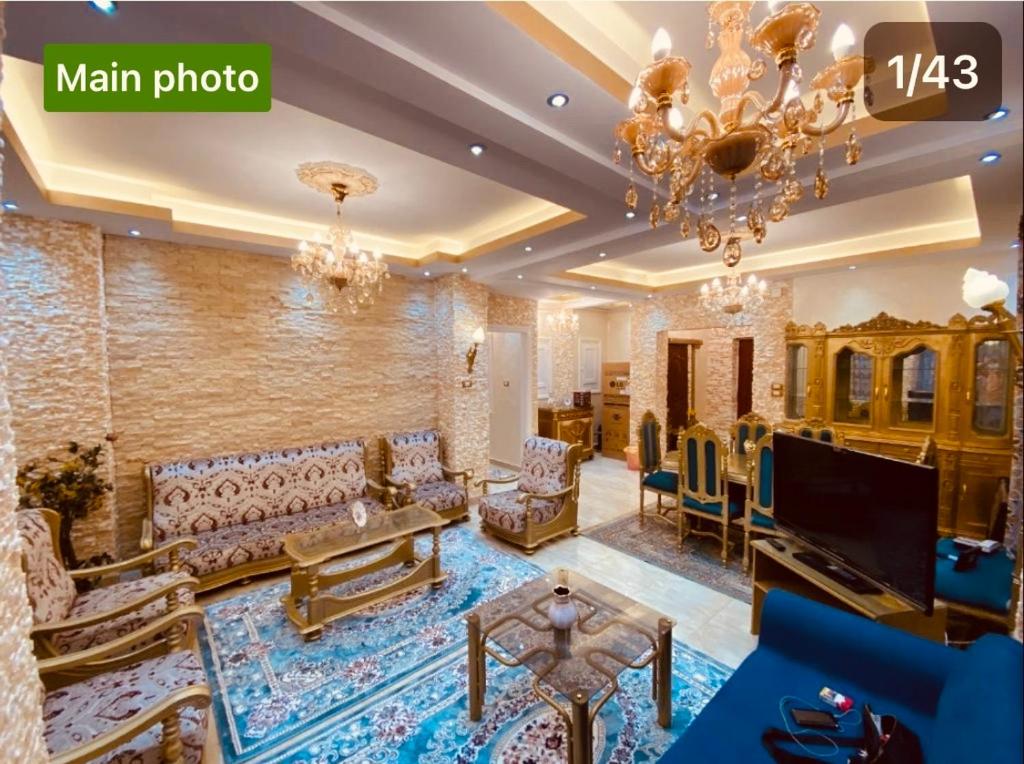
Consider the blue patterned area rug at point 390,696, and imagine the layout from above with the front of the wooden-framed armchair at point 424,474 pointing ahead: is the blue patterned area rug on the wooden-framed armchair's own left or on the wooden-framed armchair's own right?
on the wooden-framed armchair's own right

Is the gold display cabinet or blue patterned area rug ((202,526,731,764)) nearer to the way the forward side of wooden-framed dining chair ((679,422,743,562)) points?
the gold display cabinet

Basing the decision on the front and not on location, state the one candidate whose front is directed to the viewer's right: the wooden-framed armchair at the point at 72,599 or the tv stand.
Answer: the wooden-framed armchair

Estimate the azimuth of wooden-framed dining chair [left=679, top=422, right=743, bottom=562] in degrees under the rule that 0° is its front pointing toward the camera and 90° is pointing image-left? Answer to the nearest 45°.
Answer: approximately 225°

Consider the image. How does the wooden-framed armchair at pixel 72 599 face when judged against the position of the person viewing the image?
facing to the right of the viewer

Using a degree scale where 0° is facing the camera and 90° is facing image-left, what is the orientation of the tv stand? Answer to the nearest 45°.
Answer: approximately 45°

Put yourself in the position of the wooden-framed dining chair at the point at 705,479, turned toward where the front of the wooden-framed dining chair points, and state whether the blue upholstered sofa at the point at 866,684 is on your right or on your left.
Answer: on your right

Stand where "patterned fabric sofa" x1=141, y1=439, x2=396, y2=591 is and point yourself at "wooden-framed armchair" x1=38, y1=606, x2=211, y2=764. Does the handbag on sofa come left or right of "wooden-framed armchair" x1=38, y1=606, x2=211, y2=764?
left

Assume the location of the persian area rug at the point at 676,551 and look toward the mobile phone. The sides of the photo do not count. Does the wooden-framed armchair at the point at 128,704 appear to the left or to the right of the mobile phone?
right
